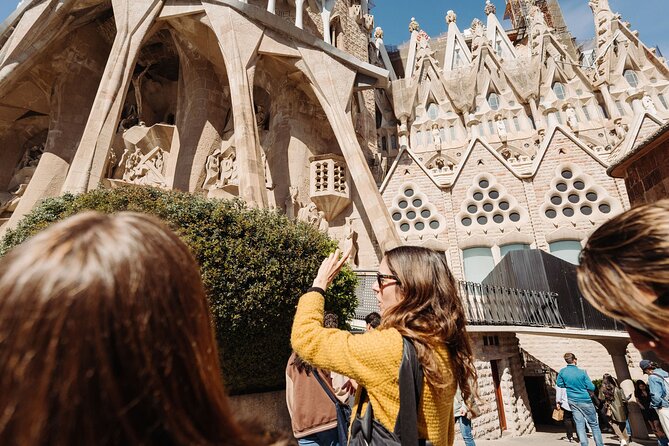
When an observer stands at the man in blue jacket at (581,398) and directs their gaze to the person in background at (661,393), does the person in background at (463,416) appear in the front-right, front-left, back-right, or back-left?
back-right

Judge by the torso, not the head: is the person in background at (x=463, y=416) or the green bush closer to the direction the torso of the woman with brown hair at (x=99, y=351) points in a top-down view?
the green bush

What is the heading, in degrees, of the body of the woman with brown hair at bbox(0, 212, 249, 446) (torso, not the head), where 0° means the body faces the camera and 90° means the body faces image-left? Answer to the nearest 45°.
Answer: approximately 180°

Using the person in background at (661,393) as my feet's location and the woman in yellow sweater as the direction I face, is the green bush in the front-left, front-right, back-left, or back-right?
front-right

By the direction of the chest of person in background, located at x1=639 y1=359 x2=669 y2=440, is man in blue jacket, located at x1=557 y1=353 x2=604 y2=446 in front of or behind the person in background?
in front

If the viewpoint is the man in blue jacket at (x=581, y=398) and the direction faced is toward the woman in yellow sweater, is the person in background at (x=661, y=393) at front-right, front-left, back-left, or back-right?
back-left

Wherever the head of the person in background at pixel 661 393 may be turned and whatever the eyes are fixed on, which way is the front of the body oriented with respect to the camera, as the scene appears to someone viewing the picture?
to the viewer's left

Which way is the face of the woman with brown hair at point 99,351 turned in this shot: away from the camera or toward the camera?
away from the camera

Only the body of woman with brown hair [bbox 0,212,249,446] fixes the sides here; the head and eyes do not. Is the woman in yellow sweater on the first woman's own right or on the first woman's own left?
on the first woman's own right
